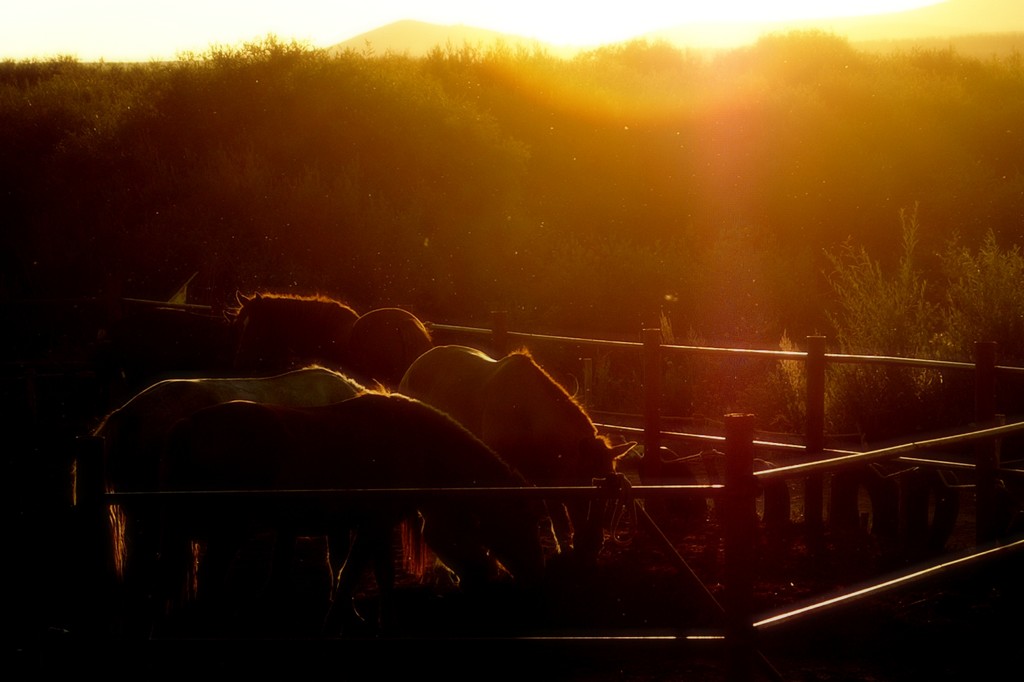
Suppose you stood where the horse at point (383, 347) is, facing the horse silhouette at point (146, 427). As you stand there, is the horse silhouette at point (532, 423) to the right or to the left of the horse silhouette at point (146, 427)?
left

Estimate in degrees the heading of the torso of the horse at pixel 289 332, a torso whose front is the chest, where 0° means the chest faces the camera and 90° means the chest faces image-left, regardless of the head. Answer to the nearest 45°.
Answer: approximately 90°

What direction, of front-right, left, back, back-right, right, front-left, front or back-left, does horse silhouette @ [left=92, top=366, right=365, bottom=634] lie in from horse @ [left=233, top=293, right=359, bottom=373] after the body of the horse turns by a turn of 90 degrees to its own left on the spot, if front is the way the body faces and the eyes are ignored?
front

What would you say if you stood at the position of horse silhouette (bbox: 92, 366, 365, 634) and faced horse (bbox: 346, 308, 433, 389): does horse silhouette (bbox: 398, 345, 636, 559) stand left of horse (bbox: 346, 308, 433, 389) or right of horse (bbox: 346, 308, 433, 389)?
right

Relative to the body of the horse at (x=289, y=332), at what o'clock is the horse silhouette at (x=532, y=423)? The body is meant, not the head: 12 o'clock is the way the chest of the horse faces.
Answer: The horse silhouette is roughly at 8 o'clock from the horse.
